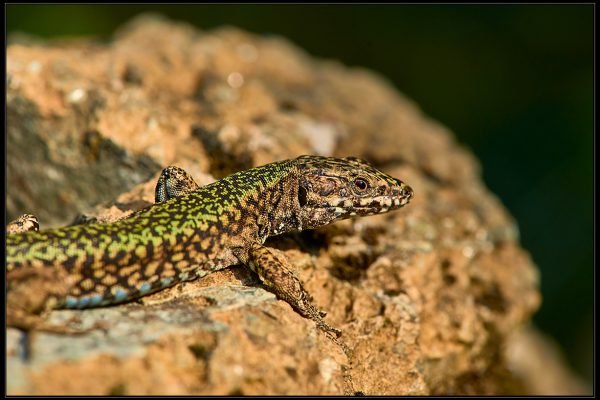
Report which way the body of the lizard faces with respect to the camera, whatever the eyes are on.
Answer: to the viewer's right
